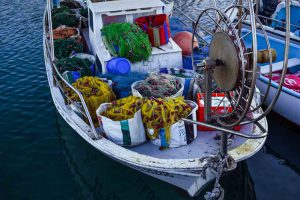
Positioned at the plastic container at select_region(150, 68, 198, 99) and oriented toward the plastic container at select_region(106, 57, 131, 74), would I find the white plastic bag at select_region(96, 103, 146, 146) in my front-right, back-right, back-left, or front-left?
front-left

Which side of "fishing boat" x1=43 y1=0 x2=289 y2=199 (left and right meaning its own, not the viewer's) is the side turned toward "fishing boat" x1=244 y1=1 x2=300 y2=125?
left

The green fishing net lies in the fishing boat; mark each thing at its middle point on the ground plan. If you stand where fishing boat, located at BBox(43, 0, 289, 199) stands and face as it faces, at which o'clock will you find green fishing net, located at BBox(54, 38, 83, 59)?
The green fishing net is roughly at 6 o'clock from the fishing boat.
